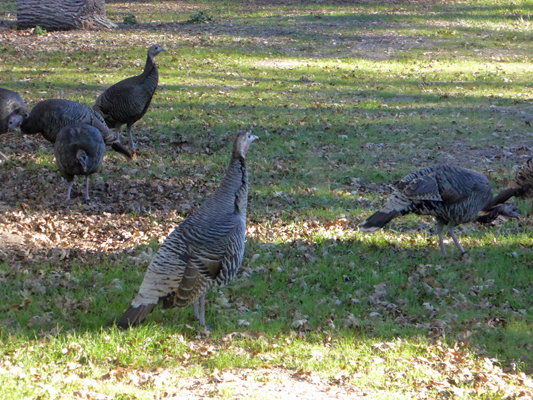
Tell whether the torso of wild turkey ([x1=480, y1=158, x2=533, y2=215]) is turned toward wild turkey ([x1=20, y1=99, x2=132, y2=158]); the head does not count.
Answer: no

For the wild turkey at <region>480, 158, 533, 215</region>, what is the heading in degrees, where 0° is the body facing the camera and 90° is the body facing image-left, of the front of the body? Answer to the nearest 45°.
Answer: approximately 270°

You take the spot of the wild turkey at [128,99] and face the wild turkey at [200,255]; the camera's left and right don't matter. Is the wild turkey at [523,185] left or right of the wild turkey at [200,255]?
left

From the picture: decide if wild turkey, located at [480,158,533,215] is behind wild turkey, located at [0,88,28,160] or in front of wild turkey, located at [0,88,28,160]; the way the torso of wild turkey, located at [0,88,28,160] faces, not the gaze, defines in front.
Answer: in front

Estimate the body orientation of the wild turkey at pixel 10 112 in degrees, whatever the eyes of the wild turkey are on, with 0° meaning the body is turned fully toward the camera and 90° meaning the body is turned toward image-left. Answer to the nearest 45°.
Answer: approximately 270°

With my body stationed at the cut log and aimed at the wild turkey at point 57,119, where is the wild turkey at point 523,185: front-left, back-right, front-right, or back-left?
front-left

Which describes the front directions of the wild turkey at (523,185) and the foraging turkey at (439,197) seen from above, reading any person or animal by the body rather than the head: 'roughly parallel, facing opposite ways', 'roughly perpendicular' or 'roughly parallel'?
roughly parallel

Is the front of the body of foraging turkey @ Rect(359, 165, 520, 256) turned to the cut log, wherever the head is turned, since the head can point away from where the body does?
no

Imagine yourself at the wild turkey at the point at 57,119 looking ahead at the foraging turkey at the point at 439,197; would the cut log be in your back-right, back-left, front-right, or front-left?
back-left

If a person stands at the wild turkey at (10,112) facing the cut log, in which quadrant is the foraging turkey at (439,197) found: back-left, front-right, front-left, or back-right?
back-right

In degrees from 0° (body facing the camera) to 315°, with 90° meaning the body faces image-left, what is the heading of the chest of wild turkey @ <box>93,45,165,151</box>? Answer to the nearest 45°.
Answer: approximately 270°

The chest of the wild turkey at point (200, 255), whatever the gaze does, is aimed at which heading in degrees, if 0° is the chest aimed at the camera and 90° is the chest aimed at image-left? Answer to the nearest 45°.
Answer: approximately 270°
